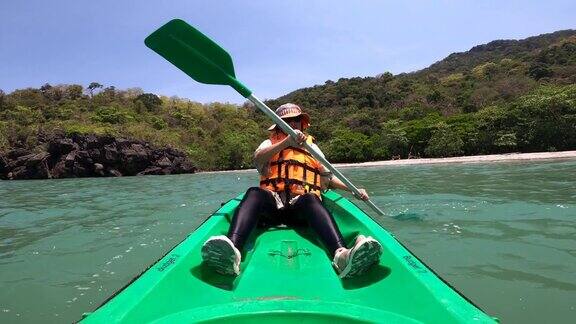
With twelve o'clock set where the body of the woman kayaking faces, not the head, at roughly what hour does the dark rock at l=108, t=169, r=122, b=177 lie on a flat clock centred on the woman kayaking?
The dark rock is roughly at 5 o'clock from the woman kayaking.

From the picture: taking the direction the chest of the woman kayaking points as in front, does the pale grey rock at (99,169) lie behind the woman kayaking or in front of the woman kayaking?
behind

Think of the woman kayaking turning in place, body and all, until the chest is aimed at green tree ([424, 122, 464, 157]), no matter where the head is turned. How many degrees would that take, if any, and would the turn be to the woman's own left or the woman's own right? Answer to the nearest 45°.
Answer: approximately 180°

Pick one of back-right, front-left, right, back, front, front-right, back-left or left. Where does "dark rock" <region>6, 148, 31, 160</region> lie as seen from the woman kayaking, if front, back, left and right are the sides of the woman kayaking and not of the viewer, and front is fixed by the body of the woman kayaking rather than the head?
back-right

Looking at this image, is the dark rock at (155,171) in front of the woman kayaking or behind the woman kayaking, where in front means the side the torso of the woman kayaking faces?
behind

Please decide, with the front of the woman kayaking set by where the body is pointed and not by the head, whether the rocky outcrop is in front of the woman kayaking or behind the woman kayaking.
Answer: behind

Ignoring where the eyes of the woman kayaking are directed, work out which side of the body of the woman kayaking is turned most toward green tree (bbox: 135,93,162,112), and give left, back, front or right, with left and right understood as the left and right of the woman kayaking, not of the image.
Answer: back

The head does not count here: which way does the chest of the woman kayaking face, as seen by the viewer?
toward the camera
